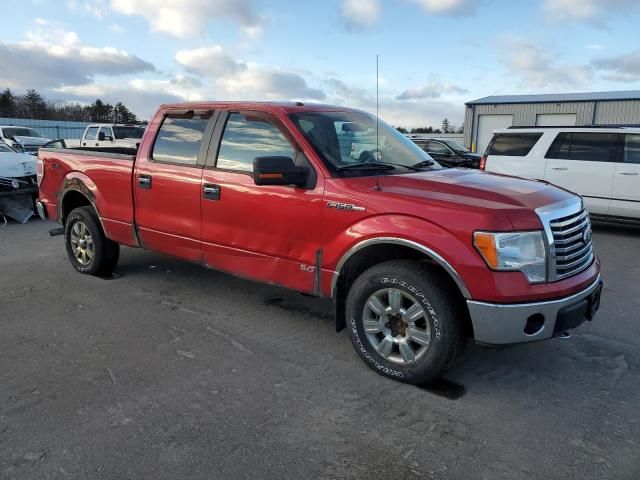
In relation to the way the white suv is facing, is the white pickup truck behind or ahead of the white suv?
behind

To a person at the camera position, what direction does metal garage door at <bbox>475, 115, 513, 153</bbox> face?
facing the viewer

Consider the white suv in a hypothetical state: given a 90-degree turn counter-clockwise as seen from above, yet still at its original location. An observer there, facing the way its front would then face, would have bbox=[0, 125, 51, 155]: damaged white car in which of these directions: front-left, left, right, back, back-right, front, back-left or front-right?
left

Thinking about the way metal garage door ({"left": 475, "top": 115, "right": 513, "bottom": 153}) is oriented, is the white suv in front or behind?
in front

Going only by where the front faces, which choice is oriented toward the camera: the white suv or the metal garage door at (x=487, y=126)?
the metal garage door

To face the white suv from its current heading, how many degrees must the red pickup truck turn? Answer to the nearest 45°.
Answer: approximately 90° to its left

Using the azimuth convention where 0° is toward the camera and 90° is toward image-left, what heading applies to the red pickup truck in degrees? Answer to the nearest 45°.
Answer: approximately 315°

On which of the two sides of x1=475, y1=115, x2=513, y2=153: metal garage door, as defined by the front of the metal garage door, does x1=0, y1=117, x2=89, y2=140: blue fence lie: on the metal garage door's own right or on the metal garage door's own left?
on the metal garage door's own right

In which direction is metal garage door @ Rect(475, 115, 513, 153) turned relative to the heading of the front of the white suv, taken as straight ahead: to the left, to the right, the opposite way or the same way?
to the right

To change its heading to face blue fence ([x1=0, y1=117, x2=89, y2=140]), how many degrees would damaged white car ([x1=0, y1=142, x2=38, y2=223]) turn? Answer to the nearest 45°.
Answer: approximately 135° to its left

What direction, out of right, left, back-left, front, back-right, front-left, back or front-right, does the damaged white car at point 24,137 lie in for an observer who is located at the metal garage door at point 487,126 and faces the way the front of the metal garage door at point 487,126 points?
front-right

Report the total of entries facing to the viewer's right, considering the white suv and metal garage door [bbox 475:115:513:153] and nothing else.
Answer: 1

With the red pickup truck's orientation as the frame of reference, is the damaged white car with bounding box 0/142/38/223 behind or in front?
behind

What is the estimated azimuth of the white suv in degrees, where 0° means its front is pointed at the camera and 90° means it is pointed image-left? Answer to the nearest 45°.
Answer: approximately 270°

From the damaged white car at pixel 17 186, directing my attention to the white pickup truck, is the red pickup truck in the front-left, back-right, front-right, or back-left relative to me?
back-right

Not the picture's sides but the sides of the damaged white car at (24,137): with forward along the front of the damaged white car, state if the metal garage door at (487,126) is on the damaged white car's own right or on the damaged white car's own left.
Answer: on the damaged white car's own left
